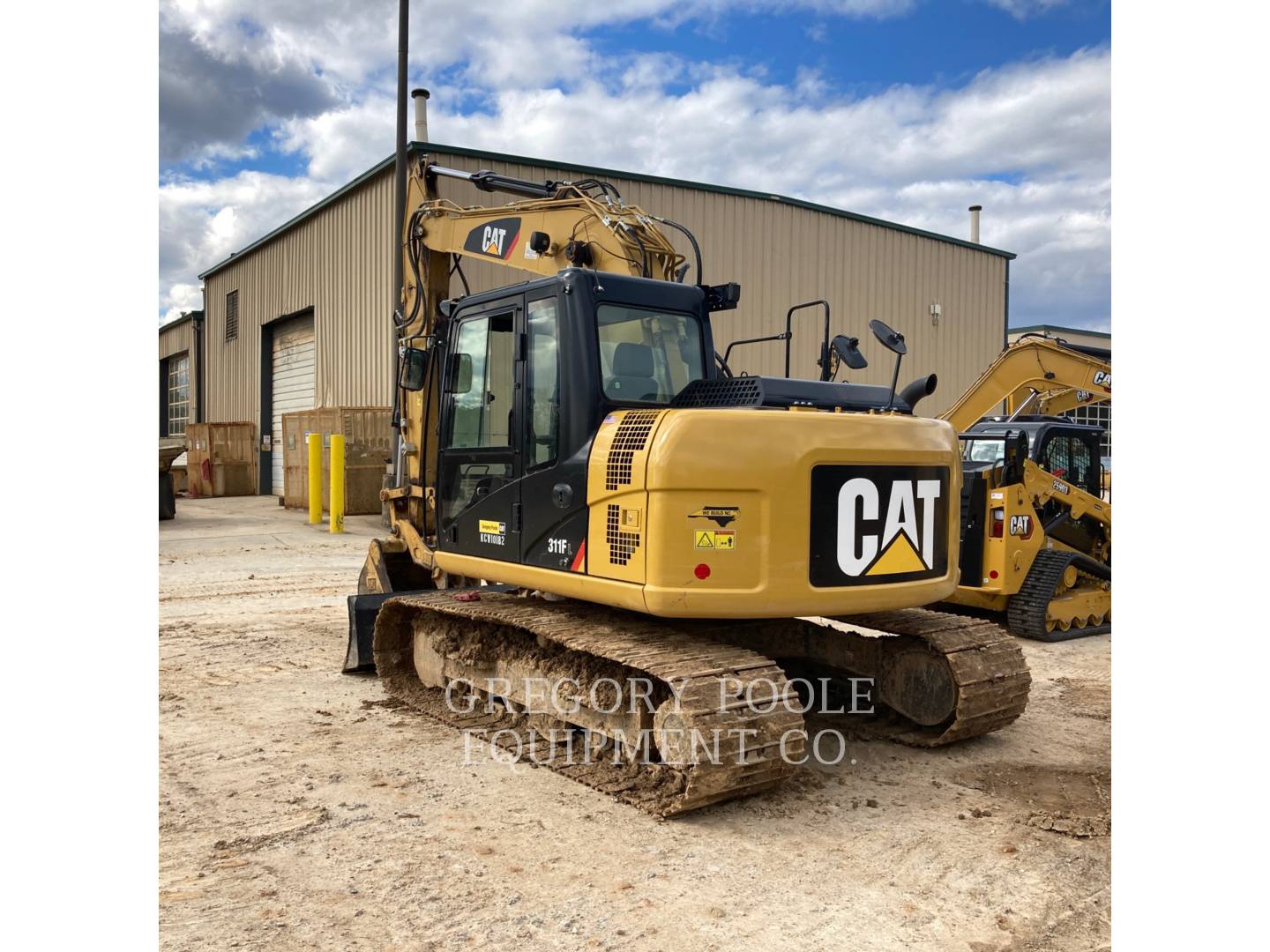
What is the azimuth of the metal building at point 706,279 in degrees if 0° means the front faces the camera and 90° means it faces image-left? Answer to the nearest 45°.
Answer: approximately 45°

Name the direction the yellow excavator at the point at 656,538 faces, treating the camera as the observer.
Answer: facing away from the viewer and to the left of the viewer

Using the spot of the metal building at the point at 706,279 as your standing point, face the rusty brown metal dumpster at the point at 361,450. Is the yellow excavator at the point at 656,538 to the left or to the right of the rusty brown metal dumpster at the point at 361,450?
left
